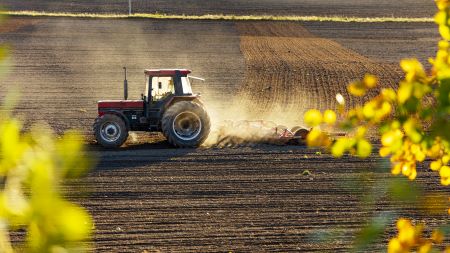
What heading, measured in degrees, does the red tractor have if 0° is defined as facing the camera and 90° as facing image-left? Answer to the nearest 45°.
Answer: approximately 90°

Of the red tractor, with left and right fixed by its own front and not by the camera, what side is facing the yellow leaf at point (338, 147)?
left

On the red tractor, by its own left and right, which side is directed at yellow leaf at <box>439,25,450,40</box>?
left
